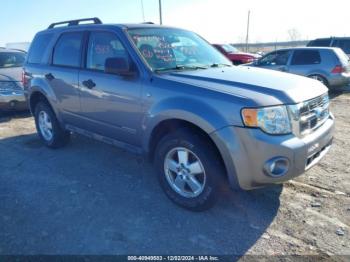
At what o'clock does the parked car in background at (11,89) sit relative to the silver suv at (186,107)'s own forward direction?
The parked car in background is roughly at 6 o'clock from the silver suv.

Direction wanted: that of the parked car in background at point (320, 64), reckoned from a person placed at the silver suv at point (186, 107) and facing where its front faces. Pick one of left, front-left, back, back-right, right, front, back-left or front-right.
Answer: left

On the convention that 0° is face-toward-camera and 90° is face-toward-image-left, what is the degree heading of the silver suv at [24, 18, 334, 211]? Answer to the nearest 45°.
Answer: approximately 315°
